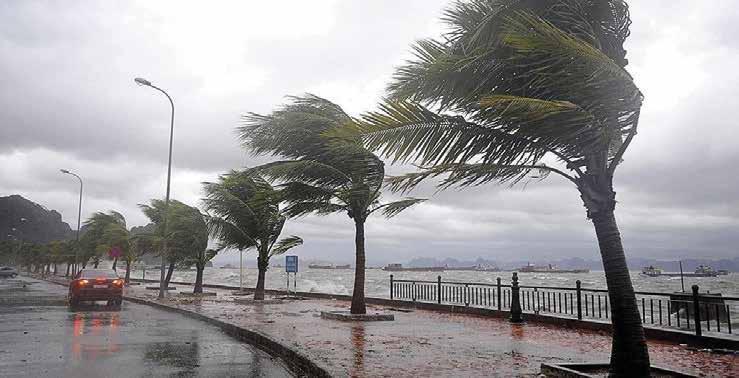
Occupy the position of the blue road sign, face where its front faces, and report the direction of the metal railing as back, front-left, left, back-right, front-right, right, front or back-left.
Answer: front-left

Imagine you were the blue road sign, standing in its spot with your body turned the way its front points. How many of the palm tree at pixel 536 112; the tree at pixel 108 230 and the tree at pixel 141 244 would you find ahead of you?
1

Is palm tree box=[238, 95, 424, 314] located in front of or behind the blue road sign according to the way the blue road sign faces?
in front

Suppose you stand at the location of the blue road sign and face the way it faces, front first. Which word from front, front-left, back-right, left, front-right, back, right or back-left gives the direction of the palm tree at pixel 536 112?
front

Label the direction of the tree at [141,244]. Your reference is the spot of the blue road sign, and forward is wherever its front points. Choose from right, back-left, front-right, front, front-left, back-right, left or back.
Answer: back-right

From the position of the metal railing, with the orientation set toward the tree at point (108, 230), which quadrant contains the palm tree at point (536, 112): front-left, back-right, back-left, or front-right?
back-left

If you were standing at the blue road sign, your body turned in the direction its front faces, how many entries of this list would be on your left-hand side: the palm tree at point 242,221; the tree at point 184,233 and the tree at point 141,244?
0

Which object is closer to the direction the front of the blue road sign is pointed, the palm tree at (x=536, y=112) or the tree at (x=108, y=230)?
the palm tree

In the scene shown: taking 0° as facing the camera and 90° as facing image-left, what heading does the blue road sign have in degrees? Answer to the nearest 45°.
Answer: approximately 0°

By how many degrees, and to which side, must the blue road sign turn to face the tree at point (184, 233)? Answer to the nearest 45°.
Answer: approximately 90° to its right

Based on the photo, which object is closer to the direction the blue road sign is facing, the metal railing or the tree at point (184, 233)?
the metal railing

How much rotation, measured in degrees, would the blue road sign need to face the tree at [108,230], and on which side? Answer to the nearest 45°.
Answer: approximately 135° to its right

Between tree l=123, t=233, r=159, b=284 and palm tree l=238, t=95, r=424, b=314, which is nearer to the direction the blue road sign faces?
the palm tree

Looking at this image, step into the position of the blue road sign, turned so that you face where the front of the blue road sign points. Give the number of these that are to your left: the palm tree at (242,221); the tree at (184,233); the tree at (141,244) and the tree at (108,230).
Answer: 0
